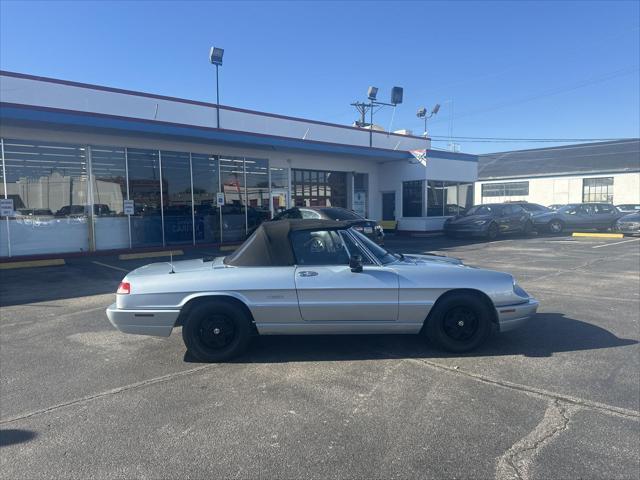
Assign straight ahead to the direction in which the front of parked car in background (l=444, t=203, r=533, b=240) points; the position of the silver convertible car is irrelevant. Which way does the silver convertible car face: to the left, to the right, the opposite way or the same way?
the opposite way

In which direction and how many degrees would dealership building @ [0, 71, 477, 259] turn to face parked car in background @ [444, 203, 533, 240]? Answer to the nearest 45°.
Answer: approximately 45° to its left

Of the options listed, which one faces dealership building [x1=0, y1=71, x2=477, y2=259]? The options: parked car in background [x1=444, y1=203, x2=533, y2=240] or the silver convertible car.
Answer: the parked car in background

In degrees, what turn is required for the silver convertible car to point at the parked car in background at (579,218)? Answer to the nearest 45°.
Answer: approximately 45° to its left

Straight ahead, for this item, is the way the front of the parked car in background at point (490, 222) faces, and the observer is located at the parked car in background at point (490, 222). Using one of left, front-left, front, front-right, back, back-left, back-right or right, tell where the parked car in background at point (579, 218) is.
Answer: back

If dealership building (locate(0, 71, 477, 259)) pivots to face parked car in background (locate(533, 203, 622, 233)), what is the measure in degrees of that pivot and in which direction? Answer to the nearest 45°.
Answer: approximately 45° to its left

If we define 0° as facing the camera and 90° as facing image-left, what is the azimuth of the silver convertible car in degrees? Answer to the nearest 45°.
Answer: approximately 270°

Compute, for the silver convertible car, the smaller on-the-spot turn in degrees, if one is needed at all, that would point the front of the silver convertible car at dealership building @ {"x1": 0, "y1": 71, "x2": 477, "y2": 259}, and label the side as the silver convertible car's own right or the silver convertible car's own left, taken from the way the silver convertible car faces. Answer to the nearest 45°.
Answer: approximately 135° to the silver convertible car's own left

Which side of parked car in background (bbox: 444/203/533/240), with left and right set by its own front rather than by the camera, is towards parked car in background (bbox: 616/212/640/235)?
back

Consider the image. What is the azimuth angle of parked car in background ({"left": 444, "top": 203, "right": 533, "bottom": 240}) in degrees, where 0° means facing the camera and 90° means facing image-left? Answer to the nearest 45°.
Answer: approximately 45°

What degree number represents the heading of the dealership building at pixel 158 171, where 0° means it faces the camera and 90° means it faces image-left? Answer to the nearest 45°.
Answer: approximately 315°

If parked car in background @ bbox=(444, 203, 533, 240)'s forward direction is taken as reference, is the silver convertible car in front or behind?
in front

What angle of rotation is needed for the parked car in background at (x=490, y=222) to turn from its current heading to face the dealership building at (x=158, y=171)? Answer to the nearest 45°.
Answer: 0° — it already faces it
